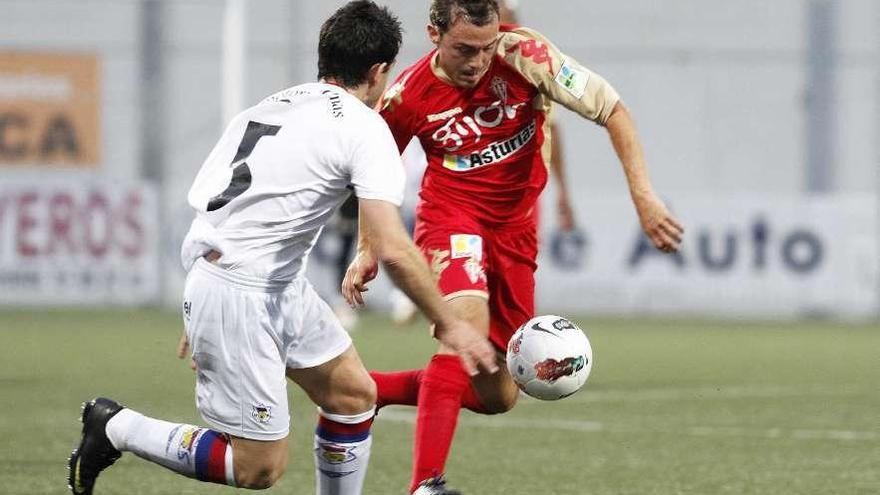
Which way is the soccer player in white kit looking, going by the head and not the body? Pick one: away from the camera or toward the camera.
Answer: away from the camera

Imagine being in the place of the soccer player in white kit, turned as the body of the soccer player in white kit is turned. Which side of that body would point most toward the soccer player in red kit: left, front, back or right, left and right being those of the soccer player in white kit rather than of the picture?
front

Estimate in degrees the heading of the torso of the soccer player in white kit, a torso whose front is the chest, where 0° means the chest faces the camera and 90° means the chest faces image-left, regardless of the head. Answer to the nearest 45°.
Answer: approximately 225°

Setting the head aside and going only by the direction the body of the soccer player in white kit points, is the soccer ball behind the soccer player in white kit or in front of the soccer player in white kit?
in front
